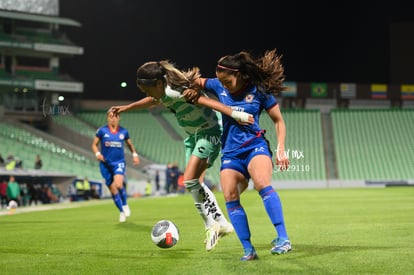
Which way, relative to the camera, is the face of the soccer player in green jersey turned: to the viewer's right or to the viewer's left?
to the viewer's left

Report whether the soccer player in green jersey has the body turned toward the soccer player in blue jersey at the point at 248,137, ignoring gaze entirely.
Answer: no

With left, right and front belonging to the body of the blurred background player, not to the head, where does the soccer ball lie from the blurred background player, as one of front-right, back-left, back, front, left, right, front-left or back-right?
front

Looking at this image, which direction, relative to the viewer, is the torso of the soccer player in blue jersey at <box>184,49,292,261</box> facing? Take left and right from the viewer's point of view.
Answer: facing the viewer and to the left of the viewer

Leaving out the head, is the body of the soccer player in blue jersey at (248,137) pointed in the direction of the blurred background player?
no

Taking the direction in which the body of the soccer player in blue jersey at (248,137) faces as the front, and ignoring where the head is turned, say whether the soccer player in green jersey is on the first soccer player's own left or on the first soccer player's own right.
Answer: on the first soccer player's own right

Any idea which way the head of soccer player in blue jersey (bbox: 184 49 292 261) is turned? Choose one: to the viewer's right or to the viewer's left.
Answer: to the viewer's left

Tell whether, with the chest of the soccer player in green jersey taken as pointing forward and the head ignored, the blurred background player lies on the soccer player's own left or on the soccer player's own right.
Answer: on the soccer player's own right

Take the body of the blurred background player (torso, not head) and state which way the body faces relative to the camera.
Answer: toward the camera

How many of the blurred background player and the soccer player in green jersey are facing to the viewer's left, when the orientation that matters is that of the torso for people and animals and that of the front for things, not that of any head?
1

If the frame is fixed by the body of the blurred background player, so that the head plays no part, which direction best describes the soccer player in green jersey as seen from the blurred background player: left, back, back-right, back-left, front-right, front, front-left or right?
front

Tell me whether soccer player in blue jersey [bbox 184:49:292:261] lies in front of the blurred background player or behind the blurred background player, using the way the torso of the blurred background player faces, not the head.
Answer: in front

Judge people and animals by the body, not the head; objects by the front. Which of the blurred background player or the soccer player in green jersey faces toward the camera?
the blurred background player

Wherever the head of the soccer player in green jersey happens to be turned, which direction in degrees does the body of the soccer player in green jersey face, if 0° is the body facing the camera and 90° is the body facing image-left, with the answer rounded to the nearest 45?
approximately 90°
